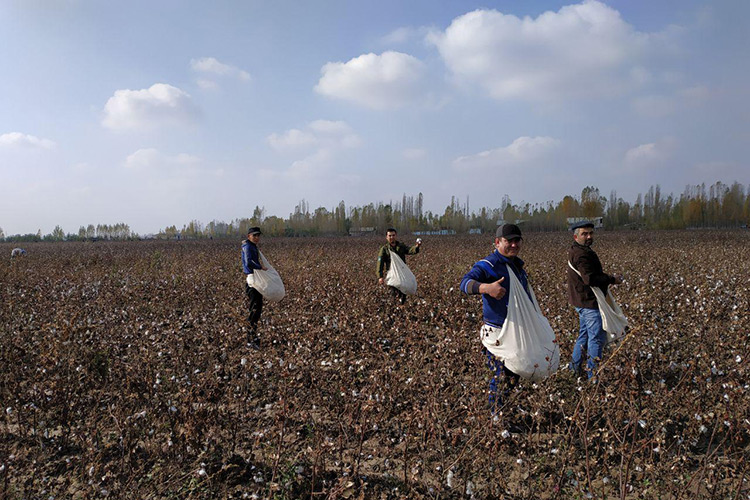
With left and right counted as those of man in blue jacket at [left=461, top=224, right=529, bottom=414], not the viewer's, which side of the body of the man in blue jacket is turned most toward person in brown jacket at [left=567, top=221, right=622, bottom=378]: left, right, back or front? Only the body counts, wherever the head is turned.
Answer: left

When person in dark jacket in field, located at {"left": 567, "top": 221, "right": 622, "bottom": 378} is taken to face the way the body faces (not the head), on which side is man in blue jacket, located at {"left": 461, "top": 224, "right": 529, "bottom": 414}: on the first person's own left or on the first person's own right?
on the first person's own right

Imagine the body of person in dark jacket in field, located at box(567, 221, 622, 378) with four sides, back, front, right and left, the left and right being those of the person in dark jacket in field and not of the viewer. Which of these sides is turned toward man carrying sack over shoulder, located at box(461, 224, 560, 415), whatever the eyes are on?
right

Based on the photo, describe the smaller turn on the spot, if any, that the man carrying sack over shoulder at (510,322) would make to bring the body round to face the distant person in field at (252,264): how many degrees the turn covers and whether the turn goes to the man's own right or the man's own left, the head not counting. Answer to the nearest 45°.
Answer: approximately 180°

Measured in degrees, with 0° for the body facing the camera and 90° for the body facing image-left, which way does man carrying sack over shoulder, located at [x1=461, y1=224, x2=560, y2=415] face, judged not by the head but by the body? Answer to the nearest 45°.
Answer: approximately 315°
